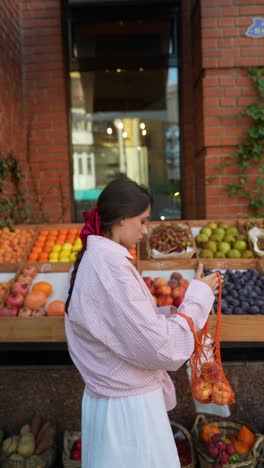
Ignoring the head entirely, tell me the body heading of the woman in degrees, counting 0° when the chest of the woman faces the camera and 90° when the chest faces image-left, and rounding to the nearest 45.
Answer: approximately 270°

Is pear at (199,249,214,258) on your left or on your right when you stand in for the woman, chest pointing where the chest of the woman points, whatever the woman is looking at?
on your left

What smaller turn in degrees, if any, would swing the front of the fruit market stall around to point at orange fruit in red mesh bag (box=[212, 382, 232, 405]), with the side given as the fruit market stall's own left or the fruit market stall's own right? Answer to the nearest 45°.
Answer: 0° — it already faces it

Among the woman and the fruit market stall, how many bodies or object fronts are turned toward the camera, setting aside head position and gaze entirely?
1

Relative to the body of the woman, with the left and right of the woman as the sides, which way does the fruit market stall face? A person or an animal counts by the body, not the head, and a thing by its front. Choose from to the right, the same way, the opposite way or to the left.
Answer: to the right

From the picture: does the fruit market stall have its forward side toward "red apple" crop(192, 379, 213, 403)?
yes

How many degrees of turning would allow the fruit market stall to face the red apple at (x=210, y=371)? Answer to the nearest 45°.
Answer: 0° — it already faces it

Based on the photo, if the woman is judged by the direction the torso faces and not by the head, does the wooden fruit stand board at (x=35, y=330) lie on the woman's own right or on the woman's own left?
on the woman's own left

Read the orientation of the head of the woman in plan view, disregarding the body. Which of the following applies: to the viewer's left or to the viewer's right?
to the viewer's right
